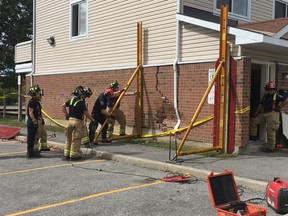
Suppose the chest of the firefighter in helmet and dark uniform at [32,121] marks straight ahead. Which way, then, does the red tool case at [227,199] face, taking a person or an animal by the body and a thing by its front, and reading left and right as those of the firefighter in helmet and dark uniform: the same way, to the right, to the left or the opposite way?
to the right

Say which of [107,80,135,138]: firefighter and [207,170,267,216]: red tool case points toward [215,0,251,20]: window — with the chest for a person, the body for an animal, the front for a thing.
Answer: the firefighter

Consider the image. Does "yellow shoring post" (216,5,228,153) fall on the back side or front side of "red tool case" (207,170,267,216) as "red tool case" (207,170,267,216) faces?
on the back side

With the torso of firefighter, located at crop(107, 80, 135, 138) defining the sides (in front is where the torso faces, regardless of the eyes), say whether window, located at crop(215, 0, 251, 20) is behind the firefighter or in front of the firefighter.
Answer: in front

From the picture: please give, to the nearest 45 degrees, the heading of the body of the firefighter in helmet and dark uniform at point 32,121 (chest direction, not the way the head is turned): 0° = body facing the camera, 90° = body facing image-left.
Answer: approximately 270°

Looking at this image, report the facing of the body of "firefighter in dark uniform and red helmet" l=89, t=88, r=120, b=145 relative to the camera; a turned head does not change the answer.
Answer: to the viewer's right

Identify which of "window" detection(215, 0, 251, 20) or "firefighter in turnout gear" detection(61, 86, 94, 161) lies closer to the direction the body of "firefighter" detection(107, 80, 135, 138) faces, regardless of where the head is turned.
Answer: the window

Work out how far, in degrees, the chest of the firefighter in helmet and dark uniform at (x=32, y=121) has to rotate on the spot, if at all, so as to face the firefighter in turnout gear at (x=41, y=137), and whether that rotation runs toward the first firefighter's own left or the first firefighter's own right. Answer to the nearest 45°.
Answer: approximately 45° to the first firefighter's own left

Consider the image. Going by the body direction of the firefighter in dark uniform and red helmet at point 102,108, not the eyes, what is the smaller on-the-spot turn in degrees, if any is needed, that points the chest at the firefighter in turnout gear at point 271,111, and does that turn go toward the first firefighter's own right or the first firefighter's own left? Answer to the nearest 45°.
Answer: approximately 45° to the first firefighter's own right

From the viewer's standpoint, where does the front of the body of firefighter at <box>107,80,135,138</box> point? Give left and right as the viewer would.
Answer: facing to the right of the viewer

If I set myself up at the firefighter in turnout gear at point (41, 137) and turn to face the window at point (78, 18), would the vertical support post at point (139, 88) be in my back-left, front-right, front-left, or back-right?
front-right

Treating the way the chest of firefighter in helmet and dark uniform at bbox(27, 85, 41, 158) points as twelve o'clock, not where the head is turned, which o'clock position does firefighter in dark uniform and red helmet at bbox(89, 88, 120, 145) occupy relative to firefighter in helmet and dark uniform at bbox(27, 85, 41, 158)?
firefighter in dark uniform and red helmet at bbox(89, 88, 120, 145) is roughly at 11 o'clock from firefighter in helmet and dark uniform at bbox(27, 85, 41, 158).
